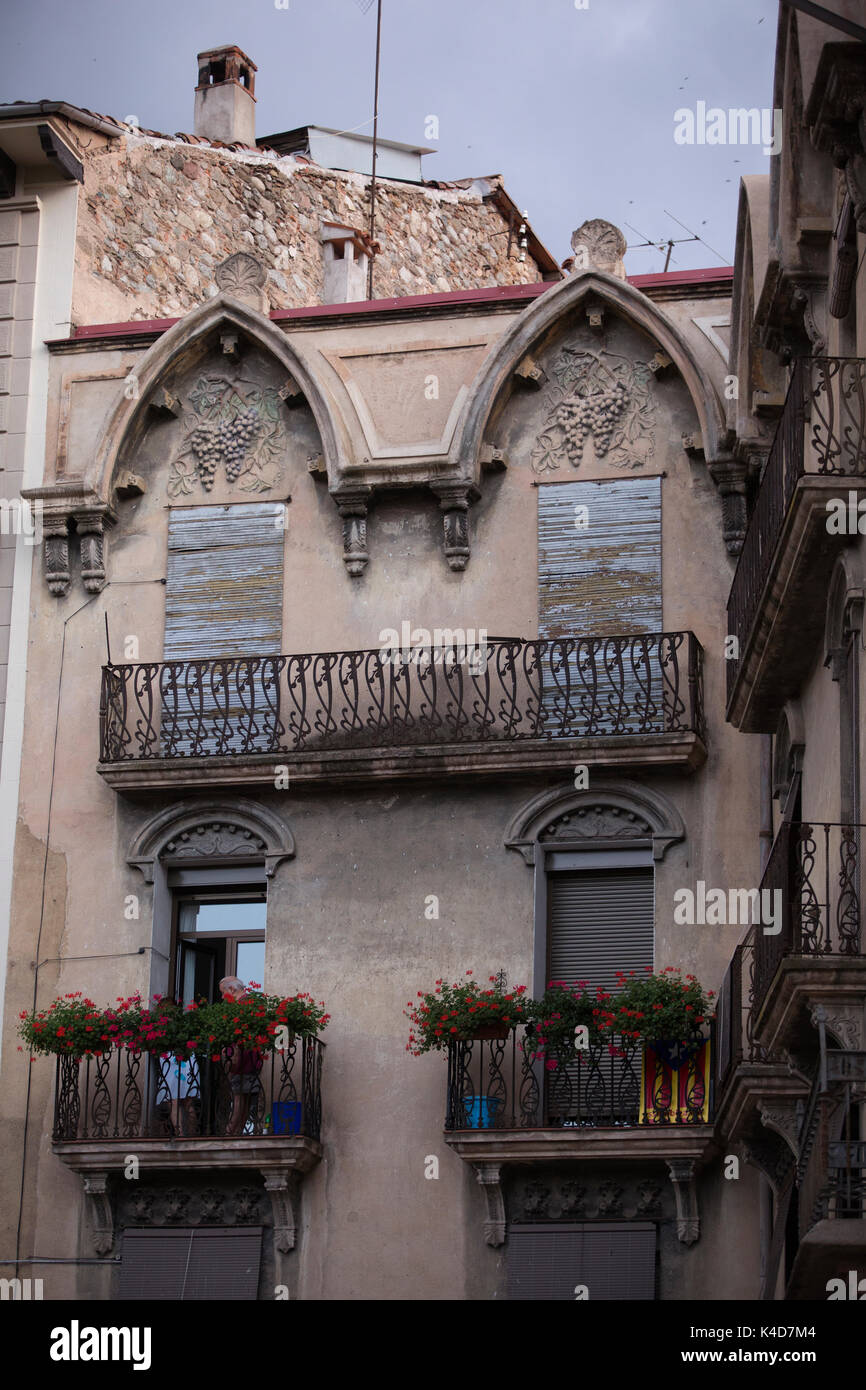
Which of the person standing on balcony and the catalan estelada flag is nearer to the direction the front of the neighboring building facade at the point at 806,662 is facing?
the person standing on balcony

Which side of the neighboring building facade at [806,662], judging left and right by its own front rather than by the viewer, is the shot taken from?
left

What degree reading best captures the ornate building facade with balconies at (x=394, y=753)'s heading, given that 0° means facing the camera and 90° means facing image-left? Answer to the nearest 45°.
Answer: approximately 0°

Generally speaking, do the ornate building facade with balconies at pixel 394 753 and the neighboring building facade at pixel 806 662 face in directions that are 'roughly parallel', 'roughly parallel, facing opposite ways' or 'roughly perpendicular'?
roughly perpendicular

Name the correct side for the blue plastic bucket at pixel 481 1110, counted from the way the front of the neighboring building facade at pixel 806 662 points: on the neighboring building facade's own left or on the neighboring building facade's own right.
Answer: on the neighboring building facade's own right

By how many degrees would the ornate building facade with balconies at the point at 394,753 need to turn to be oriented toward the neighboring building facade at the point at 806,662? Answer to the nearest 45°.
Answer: approximately 45° to its left

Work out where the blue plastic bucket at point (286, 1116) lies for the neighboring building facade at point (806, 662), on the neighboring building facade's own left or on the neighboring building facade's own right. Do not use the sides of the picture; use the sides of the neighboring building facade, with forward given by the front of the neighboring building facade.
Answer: on the neighboring building facade's own right

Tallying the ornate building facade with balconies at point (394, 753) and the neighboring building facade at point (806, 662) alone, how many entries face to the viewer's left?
1
